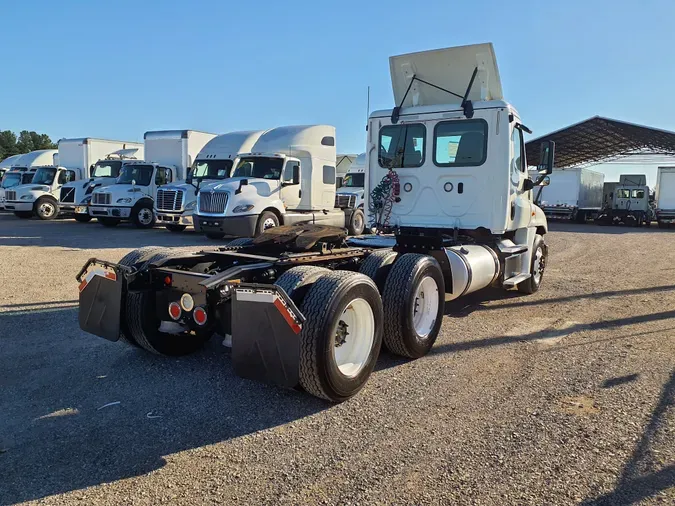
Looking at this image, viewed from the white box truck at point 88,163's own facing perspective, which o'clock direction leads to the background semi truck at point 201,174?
The background semi truck is roughly at 10 o'clock from the white box truck.

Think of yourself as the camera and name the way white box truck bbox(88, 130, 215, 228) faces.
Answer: facing the viewer and to the left of the viewer

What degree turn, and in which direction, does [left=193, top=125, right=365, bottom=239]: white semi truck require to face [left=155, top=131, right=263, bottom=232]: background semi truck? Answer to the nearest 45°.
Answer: approximately 90° to its right

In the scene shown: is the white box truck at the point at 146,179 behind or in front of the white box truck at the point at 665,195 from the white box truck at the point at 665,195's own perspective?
behind

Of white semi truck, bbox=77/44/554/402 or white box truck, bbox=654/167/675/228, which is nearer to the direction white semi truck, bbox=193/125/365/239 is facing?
the white semi truck

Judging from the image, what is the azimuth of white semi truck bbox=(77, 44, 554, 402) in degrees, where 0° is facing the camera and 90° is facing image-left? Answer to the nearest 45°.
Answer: approximately 225°

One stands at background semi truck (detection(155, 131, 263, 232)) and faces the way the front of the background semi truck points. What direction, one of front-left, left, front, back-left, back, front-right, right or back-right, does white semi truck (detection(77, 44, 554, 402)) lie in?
front-left

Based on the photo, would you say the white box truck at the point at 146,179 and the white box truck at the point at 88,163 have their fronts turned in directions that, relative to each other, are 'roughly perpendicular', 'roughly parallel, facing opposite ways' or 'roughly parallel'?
roughly parallel

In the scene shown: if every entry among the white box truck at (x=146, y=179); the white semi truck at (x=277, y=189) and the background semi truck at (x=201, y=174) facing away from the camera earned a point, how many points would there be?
0

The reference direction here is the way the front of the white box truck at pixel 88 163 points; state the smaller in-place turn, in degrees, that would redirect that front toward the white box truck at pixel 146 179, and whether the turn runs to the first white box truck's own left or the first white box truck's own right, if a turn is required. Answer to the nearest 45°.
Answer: approximately 45° to the first white box truck's own left

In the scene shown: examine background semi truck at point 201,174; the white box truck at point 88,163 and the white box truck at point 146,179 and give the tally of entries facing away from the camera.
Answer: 0

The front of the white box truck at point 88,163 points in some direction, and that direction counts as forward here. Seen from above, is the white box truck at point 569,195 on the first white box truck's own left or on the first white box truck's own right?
on the first white box truck's own left
